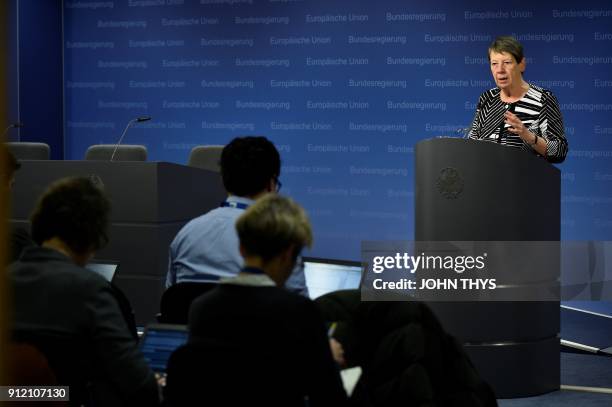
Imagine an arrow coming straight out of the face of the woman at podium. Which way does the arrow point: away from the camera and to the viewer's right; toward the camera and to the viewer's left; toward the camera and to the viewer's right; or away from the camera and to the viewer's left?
toward the camera and to the viewer's left

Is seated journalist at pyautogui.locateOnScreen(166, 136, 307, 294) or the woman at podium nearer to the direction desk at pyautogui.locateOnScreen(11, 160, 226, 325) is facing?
the seated journalist

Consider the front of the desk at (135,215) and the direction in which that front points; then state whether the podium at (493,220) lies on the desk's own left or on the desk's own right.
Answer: on the desk's own left

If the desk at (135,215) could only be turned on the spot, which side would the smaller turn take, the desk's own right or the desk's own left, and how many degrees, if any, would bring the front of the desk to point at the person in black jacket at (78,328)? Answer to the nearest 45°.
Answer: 0° — it already faces them

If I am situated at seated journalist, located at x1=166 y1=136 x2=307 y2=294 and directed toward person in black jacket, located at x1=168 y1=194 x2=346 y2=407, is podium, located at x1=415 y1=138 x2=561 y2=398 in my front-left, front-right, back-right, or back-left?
back-left

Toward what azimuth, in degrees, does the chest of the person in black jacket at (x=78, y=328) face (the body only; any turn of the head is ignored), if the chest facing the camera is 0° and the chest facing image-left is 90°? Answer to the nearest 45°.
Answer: approximately 225°

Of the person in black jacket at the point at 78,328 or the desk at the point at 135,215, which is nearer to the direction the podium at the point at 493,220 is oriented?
the person in black jacket

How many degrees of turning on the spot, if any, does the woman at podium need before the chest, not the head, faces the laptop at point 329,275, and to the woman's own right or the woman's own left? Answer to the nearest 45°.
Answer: approximately 45° to the woman's own left

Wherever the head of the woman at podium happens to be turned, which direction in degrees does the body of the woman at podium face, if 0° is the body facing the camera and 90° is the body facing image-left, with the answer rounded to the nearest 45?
approximately 45°

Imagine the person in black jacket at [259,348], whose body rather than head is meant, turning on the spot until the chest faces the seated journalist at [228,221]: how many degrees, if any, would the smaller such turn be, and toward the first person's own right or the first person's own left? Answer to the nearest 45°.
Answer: approximately 45° to the first person's own left

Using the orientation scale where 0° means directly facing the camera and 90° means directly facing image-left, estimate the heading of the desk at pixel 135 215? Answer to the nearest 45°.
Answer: approximately 0°

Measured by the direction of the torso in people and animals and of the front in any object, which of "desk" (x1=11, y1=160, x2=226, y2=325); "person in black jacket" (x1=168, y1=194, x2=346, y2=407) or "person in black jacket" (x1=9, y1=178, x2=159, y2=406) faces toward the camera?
the desk

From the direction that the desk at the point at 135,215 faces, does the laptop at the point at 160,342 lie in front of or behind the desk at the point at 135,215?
in front

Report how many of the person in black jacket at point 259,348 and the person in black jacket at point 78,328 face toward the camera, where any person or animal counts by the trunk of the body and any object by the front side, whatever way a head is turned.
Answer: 0

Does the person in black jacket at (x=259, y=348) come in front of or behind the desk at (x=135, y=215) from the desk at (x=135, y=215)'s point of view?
in front

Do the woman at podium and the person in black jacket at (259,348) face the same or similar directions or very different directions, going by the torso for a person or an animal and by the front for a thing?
very different directions

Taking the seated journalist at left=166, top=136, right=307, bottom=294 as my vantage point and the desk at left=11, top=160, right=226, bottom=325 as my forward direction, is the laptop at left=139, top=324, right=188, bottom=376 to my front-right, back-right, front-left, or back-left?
back-left

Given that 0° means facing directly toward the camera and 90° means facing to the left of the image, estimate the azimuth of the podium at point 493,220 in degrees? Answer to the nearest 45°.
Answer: approximately 45°
